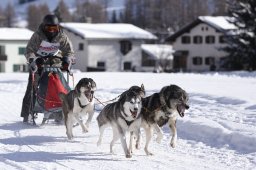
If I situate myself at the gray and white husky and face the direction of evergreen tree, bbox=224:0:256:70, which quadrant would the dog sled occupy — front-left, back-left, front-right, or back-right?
front-left

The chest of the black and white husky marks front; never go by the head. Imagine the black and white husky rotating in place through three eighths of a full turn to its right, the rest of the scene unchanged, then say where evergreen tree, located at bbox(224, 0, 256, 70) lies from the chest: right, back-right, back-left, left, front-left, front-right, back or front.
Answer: right

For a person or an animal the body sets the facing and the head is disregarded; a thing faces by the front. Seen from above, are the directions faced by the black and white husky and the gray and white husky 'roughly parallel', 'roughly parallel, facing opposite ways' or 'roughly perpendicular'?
roughly parallel

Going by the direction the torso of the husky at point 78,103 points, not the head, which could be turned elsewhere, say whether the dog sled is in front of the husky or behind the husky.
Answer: behind

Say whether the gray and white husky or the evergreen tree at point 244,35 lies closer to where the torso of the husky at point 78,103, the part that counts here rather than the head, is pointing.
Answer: the gray and white husky

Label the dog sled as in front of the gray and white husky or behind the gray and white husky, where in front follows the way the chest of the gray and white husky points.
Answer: behind

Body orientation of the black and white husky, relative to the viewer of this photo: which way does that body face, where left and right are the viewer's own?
facing the viewer and to the right of the viewer

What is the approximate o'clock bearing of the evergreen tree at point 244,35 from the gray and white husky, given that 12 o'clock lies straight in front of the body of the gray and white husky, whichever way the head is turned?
The evergreen tree is roughly at 8 o'clock from the gray and white husky.

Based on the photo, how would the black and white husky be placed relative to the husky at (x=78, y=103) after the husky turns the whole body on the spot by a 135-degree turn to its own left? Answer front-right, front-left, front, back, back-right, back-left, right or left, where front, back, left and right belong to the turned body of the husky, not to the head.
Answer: back-right
